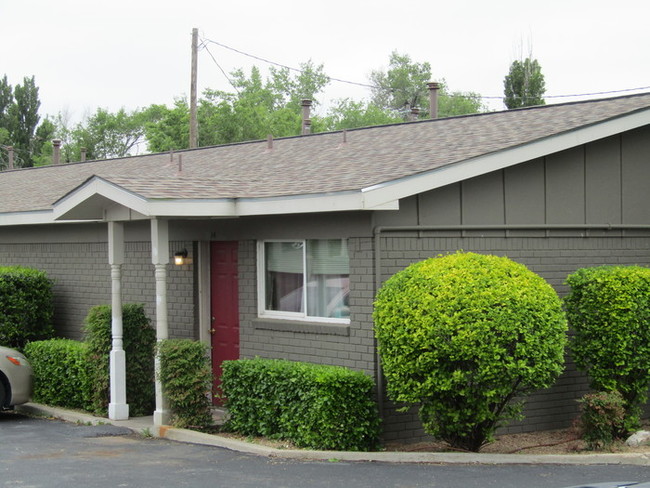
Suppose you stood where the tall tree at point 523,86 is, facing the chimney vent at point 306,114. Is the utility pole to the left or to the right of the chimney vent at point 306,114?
right

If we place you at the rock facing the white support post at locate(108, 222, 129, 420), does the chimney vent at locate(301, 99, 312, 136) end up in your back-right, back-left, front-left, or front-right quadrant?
front-right

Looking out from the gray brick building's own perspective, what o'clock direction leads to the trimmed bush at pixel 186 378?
The trimmed bush is roughly at 1 o'clock from the gray brick building.

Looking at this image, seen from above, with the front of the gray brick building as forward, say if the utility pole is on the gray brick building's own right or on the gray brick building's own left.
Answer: on the gray brick building's own right

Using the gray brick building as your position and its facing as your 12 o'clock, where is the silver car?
The silver car is roughly at 2 o'clock from the gray brick building.

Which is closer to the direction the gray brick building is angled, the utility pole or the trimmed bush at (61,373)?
the trimmed bush

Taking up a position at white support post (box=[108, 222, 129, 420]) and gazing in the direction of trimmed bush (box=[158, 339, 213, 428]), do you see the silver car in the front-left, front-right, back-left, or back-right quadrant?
back-right

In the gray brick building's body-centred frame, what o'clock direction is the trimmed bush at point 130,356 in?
The trimmed bush is roughly at 2 o'clock from the gray brick building.

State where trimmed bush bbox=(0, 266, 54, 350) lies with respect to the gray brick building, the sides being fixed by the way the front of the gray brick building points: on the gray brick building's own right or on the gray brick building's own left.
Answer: on the gray brick building's own right

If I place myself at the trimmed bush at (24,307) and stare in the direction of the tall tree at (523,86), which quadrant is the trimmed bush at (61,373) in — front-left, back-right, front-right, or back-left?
back-right

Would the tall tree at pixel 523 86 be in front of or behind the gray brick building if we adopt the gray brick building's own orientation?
behind
